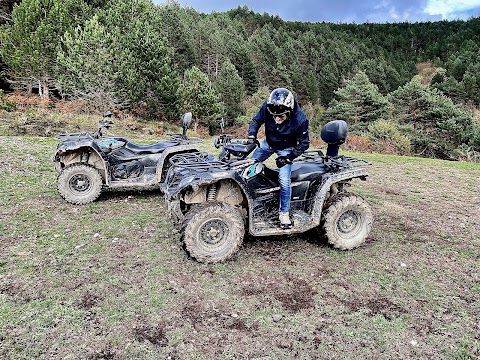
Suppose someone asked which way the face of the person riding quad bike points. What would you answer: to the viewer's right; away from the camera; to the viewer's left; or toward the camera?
toward the camera

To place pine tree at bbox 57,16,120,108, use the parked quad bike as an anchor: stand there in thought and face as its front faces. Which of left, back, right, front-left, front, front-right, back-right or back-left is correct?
right

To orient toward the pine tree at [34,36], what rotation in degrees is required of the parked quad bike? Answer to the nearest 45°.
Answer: approximately 90° to its right

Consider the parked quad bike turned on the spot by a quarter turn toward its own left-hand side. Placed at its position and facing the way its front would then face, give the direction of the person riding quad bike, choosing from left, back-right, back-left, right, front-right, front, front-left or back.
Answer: front-left

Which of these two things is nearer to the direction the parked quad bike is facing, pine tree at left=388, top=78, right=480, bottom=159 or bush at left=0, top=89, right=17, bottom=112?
the bush

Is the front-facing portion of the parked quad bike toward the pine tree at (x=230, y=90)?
no

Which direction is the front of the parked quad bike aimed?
to the viewer's left

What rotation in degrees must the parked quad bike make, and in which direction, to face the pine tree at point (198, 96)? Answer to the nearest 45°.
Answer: approximately 90° to its right

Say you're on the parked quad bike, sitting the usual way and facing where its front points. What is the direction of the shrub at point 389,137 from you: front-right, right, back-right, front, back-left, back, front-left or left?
back-right

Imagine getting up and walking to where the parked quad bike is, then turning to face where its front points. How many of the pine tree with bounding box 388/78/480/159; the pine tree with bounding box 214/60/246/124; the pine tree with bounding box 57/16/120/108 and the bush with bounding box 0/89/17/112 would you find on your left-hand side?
0

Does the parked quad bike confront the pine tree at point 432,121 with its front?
no

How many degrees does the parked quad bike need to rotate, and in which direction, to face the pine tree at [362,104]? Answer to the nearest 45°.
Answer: approximately 135° to its right

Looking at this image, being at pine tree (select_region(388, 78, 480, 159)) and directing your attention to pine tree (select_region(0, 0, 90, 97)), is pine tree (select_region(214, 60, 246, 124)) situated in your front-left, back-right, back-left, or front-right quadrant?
front-right

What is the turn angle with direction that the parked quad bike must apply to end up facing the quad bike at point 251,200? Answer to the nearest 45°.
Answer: approximately 135° to its left
